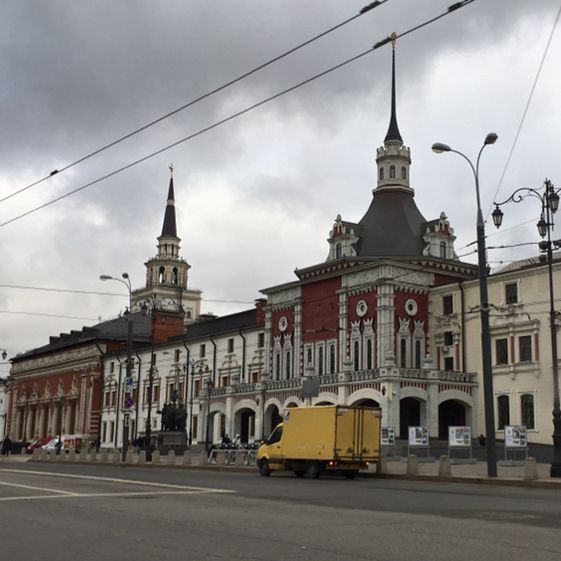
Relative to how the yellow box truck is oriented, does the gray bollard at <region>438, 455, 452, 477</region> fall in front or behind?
behind

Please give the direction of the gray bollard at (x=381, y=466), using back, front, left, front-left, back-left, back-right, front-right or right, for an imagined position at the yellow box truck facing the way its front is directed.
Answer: right

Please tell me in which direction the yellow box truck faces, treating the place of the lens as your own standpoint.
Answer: facing away from the viewer and to the left of the viewer

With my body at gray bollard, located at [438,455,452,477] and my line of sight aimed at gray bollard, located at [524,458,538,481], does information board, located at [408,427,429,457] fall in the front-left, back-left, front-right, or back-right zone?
back-left

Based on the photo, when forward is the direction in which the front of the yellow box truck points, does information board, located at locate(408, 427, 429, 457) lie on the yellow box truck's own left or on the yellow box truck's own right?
on the yellow box truck's own right

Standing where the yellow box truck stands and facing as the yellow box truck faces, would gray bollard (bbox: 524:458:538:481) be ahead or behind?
behind

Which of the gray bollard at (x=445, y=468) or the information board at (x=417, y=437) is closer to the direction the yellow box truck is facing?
the information board

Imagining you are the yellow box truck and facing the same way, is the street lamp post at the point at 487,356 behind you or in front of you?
behind
